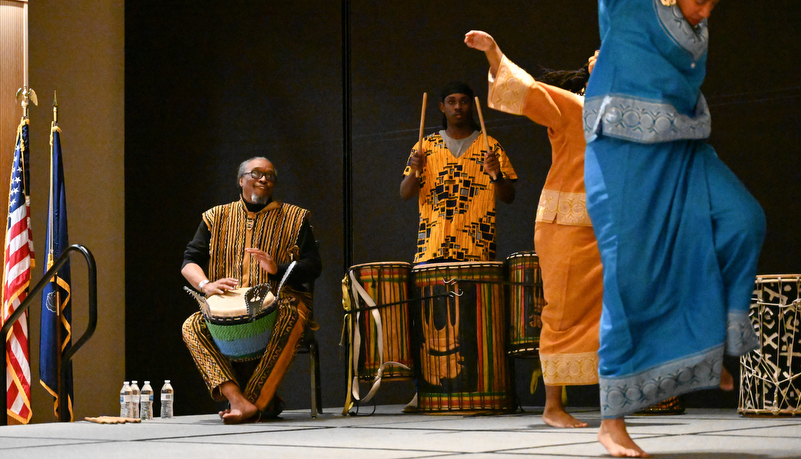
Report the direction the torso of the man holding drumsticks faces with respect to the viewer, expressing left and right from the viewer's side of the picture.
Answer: facing the viewer

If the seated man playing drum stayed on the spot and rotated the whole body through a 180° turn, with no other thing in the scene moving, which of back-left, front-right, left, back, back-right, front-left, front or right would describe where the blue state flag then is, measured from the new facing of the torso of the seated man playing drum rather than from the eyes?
front-left

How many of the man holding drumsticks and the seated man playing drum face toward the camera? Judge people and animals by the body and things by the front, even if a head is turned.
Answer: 2

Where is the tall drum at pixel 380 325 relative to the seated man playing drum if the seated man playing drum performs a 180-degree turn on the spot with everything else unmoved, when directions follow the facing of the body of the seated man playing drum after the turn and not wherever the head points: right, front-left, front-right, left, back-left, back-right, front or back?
right

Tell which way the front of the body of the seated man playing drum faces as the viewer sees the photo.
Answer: toward the camera
